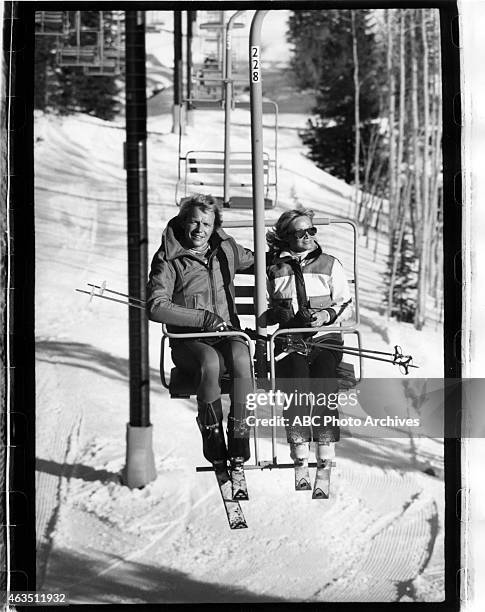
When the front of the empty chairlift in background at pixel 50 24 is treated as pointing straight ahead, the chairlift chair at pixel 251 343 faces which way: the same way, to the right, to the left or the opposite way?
the opposite way

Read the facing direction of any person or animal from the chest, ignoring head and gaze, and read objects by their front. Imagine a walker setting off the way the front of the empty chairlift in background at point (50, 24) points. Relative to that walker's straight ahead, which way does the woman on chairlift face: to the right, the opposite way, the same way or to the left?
the opposite way

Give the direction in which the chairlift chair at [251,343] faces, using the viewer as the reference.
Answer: facing the viewer

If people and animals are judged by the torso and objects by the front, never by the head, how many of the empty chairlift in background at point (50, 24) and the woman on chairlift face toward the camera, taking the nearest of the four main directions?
1

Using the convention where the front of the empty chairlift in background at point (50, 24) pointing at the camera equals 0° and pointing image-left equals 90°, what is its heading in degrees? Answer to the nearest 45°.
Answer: approximately 180°
